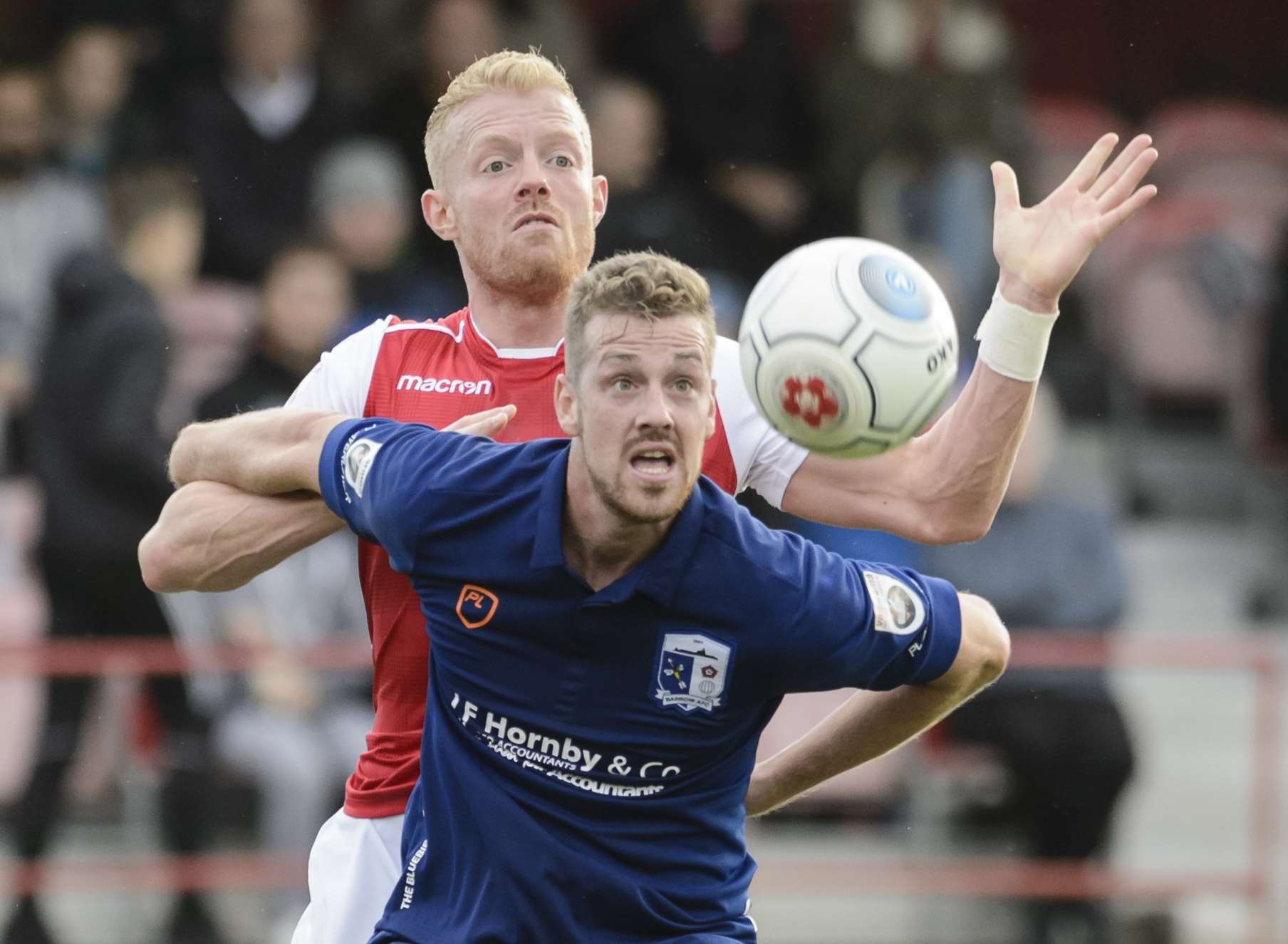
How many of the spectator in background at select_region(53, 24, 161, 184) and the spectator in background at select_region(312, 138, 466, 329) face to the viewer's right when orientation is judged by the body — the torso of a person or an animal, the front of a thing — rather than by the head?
0

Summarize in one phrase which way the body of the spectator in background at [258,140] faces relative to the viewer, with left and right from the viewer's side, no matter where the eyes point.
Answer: facing the viewer

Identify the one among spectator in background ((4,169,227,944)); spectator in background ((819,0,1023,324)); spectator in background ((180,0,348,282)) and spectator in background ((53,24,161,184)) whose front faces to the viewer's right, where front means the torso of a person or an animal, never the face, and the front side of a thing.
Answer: spectator in background ((4,169,227,944))

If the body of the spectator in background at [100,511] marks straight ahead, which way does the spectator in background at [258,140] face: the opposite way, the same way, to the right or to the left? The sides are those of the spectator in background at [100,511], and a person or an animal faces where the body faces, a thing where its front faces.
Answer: to the right

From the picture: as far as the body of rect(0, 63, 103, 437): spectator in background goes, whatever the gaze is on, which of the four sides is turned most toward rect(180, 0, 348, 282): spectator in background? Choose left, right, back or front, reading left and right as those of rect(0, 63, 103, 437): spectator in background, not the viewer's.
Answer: left

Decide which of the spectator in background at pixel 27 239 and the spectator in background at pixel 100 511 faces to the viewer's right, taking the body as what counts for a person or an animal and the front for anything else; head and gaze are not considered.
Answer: the spectator in background at pixel 100 511

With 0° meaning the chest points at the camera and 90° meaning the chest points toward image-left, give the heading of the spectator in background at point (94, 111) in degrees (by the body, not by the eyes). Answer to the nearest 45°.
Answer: approximately 0°

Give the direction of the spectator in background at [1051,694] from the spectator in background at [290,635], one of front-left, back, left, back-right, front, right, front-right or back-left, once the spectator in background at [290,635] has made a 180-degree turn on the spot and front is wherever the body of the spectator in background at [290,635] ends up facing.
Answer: right

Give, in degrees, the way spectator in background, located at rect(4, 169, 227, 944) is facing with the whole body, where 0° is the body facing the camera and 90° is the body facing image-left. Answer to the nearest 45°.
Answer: approximately 270°

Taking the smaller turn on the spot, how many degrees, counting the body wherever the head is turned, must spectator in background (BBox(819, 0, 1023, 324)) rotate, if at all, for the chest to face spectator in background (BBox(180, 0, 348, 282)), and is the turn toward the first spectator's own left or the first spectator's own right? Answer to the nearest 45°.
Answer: approximately 90° to the first spectator's own right

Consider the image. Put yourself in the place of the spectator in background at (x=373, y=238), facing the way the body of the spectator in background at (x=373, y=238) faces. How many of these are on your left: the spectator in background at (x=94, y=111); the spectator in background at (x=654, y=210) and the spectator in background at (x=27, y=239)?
1

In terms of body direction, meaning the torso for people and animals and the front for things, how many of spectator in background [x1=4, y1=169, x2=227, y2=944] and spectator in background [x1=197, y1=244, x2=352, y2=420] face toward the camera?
1
